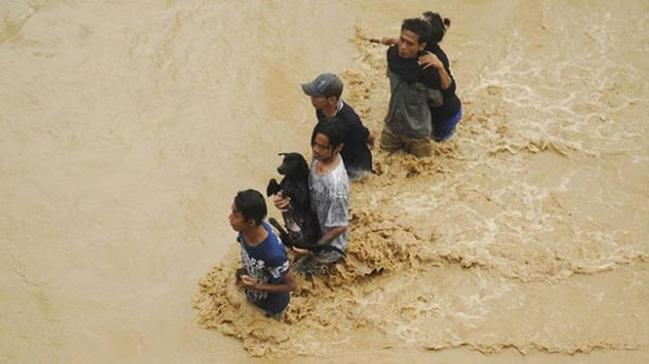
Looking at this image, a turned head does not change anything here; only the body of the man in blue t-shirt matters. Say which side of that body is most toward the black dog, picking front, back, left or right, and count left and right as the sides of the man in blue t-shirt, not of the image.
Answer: back

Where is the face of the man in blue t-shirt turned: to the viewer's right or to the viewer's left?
to the viewer's left

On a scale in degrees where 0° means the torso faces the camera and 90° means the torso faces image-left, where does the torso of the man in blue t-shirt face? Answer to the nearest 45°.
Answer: approximately 45°

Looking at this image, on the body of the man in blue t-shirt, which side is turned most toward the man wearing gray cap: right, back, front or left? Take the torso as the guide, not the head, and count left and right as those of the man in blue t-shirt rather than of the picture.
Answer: back
